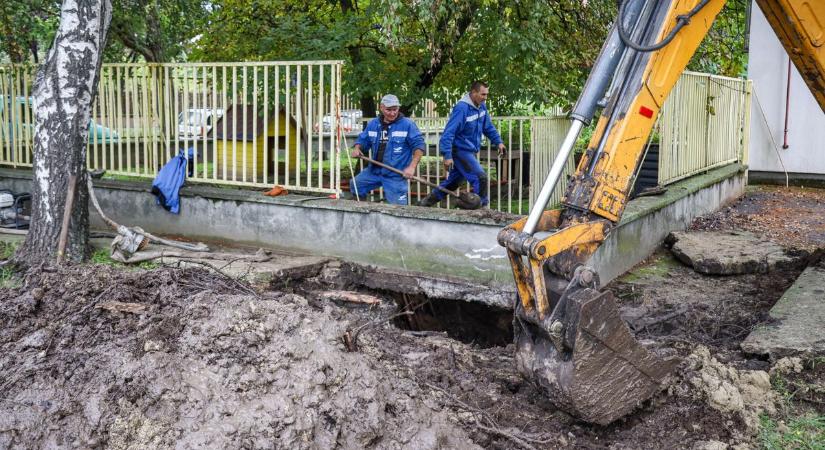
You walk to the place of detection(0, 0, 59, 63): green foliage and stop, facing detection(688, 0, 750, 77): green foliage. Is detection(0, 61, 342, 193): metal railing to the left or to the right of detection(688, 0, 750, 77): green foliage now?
right
